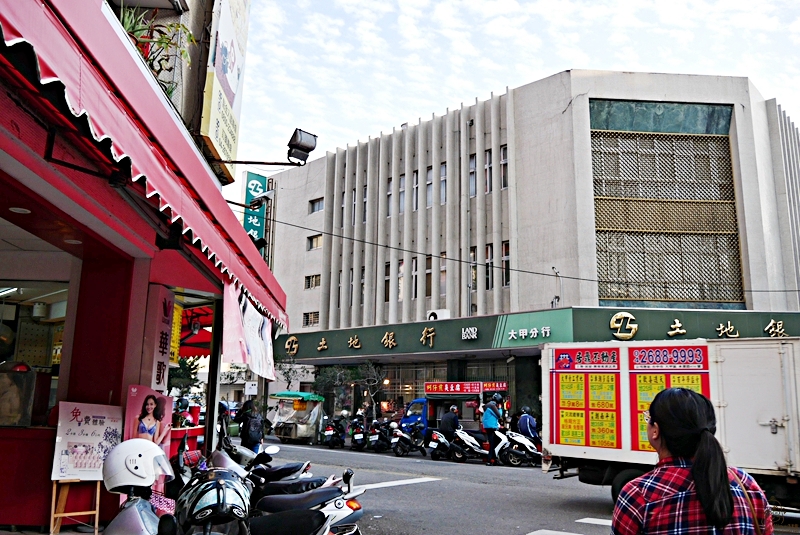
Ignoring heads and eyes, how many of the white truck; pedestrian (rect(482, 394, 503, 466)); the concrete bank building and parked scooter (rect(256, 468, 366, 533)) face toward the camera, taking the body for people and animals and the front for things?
1

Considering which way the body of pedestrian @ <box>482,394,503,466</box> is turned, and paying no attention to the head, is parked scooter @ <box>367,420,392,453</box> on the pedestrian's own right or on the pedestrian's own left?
on the pedestrian's own left

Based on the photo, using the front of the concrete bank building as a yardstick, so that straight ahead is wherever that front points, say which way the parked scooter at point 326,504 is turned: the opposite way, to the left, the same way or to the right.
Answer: to the right

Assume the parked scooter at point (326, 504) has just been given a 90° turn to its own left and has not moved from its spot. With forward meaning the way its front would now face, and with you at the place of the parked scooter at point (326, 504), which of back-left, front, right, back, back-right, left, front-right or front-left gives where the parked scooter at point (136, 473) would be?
front-right

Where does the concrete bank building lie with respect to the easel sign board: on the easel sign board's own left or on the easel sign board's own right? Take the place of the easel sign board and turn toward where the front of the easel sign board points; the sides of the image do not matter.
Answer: on the easel sign board's own left

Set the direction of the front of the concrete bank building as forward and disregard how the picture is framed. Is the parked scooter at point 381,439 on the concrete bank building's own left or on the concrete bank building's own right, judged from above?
on the concrete bank building's own right

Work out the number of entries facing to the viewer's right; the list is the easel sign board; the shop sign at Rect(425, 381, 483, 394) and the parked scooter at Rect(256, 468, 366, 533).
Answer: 0

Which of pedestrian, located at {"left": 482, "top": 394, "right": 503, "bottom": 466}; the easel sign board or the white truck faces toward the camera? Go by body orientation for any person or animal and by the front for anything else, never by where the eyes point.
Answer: the easel sign board

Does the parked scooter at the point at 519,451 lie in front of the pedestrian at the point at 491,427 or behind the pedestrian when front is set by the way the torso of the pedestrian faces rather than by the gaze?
in front

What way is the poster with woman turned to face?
toward the camera

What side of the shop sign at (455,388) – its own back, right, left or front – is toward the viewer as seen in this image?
front

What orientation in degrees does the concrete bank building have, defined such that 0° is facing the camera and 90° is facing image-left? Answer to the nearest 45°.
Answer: approximately 0°
